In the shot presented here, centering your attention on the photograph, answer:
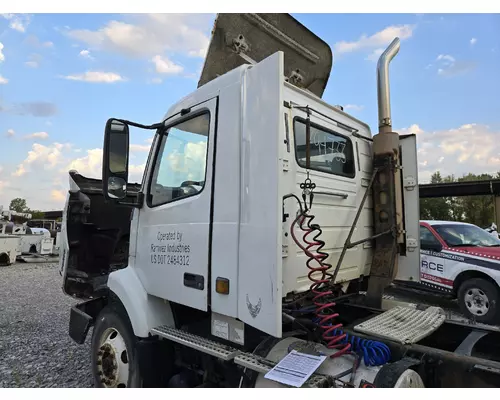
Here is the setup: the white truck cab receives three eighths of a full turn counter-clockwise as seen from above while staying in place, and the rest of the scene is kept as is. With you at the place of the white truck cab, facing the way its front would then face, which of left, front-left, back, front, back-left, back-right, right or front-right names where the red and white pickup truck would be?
back-left

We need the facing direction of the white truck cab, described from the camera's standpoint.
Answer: facing away from the viewer and to the left of the viewer

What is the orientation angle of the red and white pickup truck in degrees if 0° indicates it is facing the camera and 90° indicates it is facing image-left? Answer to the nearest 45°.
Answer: approximately 315°
